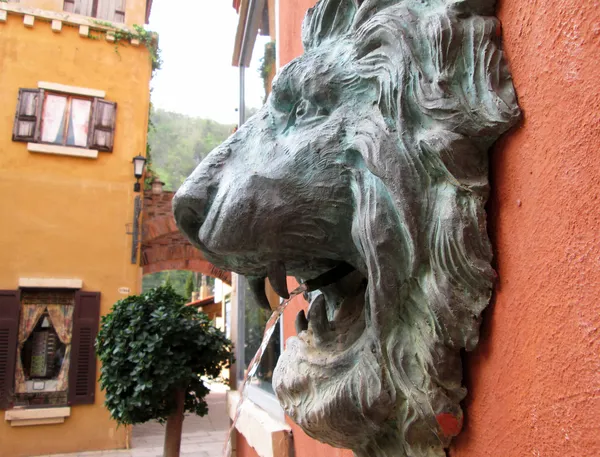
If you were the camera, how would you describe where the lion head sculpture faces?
facing to the left of the viewer

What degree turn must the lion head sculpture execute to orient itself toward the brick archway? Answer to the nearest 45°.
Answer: approximately 45° to its right

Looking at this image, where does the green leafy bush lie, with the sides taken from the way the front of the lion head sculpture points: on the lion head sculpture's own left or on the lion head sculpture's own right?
on the lion head sculpture's own right

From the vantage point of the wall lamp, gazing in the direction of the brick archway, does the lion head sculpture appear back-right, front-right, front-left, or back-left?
back-right

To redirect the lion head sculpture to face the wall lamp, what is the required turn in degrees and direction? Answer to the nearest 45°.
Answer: approximately 45° to its right
